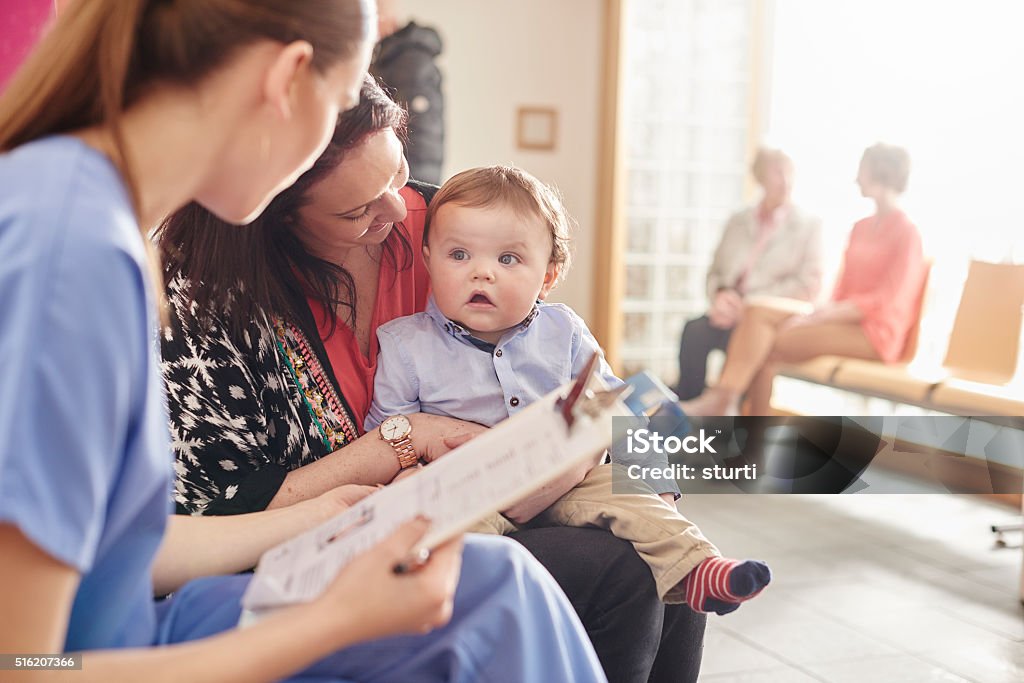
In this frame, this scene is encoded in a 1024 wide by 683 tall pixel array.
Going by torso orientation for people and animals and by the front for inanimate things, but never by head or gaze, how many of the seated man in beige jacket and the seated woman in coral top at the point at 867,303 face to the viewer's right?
0

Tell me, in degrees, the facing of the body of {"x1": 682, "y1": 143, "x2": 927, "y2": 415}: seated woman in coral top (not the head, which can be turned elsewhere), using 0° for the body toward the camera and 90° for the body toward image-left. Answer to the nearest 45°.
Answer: approximately 90°

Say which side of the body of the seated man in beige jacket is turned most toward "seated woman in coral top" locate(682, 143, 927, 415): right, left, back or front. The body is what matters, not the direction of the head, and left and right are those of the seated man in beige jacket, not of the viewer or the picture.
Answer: left

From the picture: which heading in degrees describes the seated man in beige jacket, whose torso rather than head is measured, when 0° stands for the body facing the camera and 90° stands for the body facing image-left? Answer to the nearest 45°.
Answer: approximately 45°

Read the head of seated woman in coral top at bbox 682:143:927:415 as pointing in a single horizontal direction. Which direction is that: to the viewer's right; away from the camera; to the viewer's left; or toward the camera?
to the viewer's left

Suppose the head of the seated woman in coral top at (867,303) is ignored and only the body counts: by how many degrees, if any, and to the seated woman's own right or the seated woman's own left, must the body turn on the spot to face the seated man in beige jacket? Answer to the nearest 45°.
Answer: approximately 45° to the seated woman's own right
